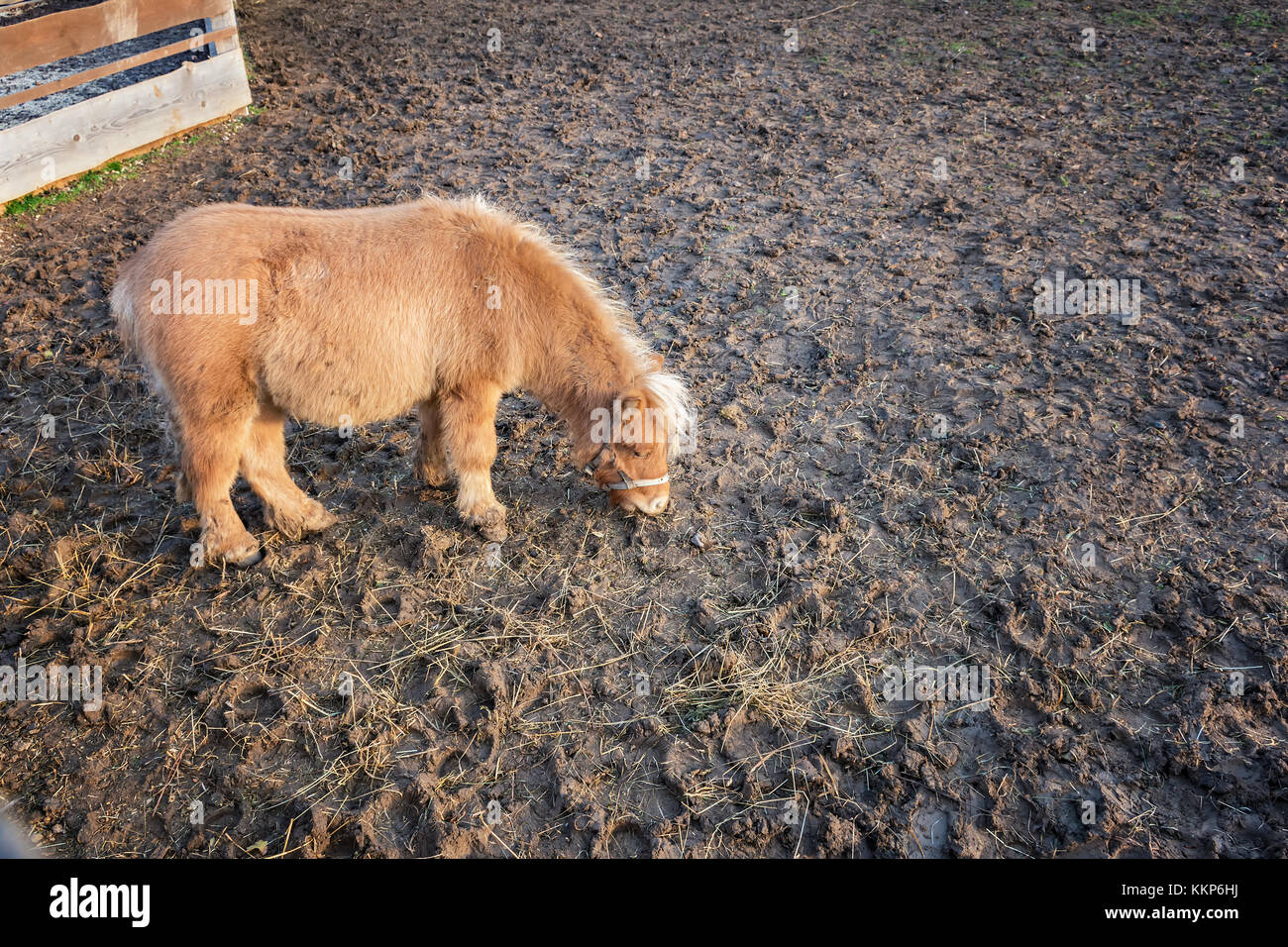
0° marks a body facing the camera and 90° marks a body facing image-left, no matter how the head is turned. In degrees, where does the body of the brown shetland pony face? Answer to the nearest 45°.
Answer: approximately 270°

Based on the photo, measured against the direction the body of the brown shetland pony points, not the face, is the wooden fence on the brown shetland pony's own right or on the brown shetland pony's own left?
on the brown shetland pony's own left
